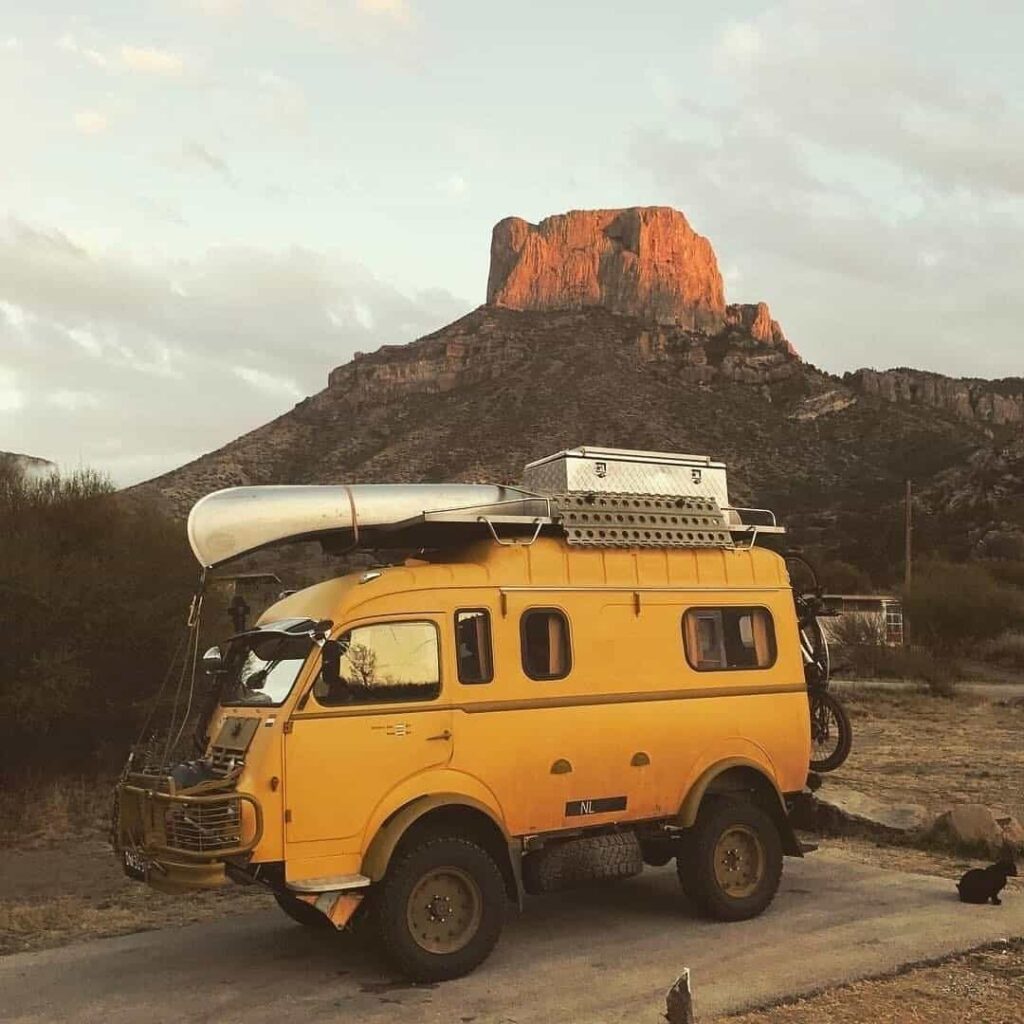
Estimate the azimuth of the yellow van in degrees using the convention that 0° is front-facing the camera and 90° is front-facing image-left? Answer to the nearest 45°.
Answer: approximately 45°

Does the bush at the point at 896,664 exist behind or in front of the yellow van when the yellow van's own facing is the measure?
behind

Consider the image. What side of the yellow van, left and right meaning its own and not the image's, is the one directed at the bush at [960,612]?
back

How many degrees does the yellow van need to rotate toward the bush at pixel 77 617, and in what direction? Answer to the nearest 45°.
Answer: approximately 90° to its right

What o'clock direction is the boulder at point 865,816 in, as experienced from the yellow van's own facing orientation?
The boulder is roughly at 6 o'clock from the yellow van.

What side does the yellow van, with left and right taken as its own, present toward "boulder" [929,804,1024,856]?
back

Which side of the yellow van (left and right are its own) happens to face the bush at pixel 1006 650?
back

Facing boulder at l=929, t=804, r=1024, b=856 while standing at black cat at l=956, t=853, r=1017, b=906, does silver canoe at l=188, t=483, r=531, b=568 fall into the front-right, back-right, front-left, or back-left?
back-left

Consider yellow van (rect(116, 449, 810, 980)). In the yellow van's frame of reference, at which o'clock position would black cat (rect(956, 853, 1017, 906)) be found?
The black cat is roughly at 7 o'clock from the yellow van.
